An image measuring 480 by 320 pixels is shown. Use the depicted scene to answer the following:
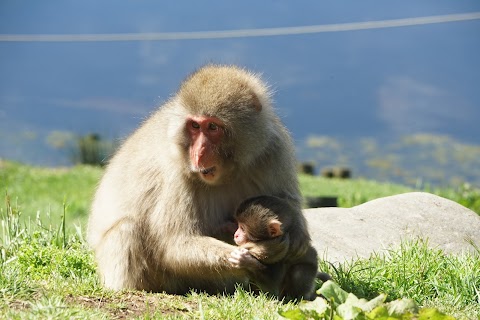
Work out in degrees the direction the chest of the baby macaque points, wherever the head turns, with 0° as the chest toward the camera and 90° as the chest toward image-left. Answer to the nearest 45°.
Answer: approximately 90°

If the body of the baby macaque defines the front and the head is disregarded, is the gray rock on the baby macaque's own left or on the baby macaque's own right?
on the baby macaque's own right

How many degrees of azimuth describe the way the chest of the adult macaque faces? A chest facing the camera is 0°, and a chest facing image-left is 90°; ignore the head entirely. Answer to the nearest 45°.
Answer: approximately 315°

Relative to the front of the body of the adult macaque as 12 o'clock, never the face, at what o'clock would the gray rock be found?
The gray rock is roughly at 9 o'clock from the adult macaque.
